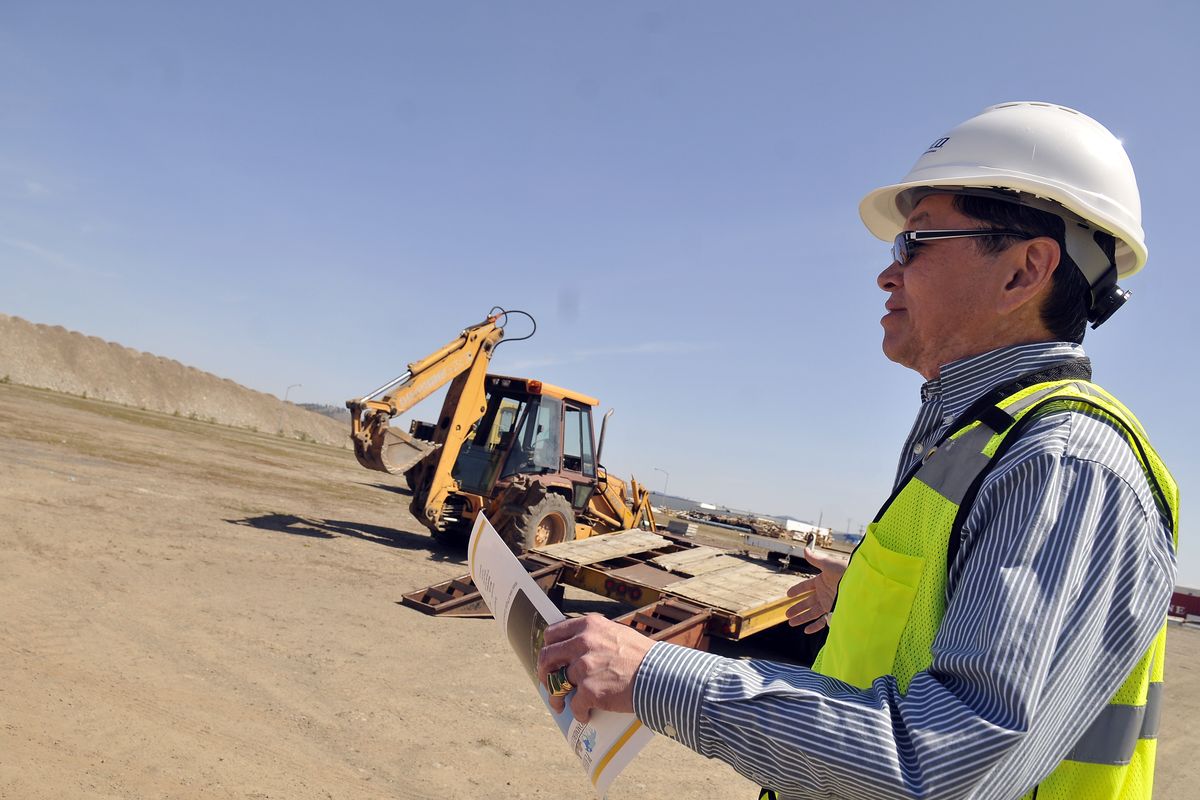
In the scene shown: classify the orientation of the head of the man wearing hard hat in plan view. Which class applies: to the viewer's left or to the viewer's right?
to the viewer's left

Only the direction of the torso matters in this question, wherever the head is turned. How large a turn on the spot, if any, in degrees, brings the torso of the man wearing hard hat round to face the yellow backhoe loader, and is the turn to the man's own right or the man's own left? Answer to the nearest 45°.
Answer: approximately 45° to the man's own right

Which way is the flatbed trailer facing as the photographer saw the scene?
facing away from the viewer and to the right of the viewer

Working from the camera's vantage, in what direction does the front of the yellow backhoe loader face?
facing away from the viewer and to the right of the viewer

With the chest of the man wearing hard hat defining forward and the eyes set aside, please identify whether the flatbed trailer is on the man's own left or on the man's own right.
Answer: on the man's own right

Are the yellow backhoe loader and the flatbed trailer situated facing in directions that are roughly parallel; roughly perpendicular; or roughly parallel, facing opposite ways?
roughly parallel

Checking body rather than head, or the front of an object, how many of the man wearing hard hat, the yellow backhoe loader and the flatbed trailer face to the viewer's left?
1

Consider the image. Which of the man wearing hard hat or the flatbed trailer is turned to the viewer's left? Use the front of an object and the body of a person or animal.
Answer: the man wearing hard hat

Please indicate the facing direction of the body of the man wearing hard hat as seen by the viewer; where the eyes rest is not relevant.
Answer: to the viewer's left
